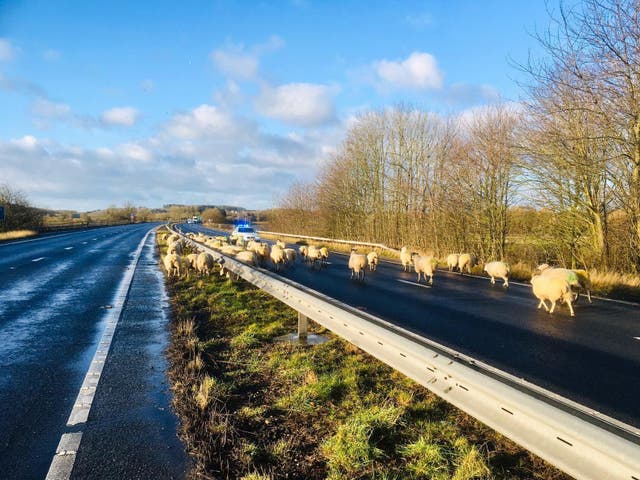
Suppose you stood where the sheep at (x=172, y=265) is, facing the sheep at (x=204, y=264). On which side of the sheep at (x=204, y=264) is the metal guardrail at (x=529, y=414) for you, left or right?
right

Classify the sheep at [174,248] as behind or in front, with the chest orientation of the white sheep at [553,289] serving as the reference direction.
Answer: behind

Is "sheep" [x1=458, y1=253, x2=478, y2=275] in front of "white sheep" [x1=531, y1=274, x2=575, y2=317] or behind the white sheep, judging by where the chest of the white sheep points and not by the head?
behind
